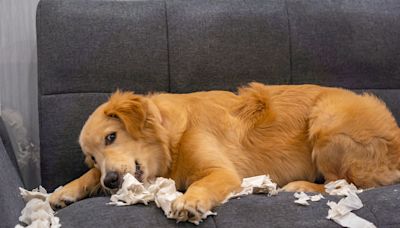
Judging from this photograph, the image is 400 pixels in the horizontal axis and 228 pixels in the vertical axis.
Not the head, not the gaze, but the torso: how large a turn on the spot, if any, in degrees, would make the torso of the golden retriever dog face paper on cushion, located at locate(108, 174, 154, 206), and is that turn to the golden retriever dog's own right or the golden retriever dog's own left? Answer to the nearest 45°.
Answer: approximately 45° to the golden retriever dog's own left

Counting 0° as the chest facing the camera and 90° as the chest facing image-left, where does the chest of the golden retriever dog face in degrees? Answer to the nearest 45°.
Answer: approximately 90°

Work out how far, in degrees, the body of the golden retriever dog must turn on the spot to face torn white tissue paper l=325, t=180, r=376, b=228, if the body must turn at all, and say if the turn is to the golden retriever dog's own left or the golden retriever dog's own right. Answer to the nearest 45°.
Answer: approximately 135° to the golden retriever dog's own left

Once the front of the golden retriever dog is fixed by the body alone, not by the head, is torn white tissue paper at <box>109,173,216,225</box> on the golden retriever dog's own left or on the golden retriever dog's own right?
on the golden retriever dog's own left
